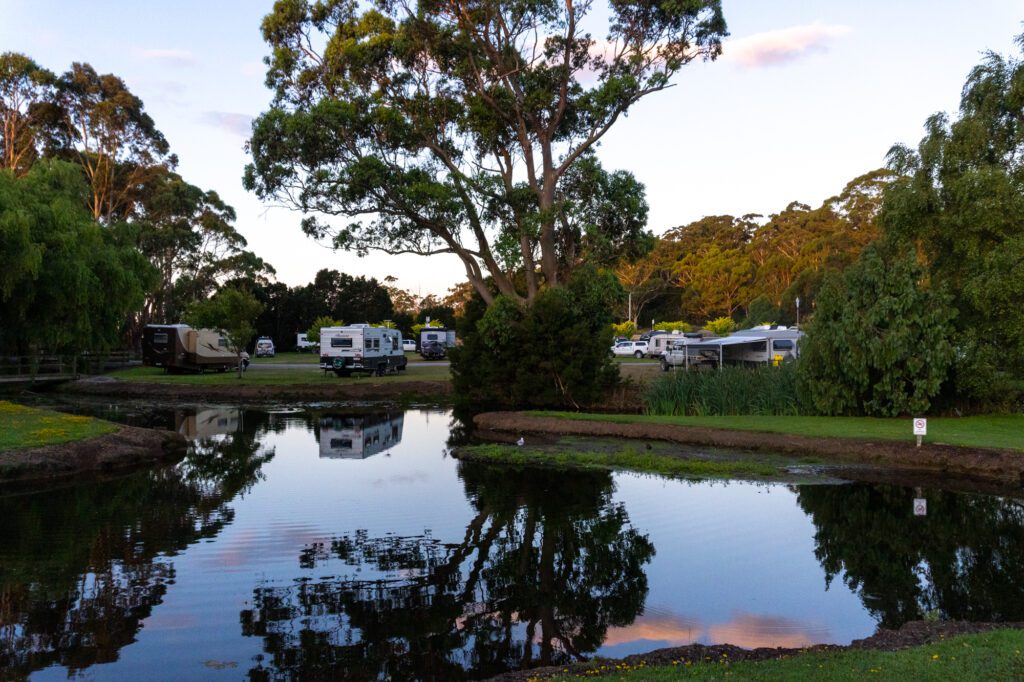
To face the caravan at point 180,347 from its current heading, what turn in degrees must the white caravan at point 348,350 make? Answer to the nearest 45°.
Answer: approximately 90° to its left

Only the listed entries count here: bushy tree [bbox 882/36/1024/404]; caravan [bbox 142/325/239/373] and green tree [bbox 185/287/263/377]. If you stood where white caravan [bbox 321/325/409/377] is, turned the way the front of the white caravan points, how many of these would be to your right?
1

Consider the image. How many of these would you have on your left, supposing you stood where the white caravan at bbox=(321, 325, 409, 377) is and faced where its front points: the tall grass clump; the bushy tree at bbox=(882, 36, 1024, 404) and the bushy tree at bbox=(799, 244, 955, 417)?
0

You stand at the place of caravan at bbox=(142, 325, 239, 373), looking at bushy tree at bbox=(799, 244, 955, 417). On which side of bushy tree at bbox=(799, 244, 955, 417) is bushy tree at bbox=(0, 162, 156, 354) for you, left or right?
right

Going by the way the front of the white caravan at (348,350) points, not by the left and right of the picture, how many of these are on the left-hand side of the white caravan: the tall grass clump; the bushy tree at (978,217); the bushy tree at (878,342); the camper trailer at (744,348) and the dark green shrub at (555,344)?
0

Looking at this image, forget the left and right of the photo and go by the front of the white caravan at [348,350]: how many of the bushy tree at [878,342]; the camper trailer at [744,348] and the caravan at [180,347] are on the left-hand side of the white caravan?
1

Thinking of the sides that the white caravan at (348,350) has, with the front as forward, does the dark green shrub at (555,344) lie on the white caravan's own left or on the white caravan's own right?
on the white caravan's own right
